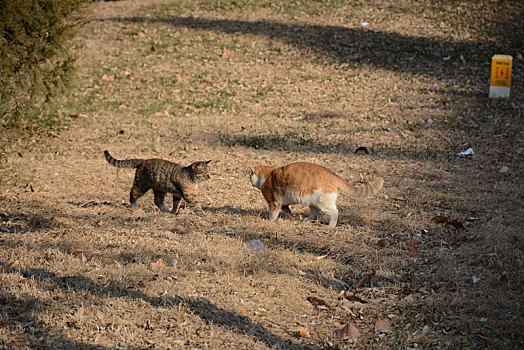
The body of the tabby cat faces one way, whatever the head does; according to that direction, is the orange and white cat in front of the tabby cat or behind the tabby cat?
in front

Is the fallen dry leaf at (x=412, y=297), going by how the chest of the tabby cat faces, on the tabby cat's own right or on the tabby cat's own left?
on the tabby cat's own right

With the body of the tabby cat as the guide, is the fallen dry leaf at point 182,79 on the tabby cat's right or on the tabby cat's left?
on the tabby cat's left

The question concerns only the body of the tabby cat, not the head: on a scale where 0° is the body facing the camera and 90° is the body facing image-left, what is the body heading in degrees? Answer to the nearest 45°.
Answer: approximately 270°

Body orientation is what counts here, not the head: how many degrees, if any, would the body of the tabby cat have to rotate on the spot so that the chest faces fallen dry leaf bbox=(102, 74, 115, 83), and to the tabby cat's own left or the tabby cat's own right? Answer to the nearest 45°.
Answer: approximately 90° to the tabby cat's own left

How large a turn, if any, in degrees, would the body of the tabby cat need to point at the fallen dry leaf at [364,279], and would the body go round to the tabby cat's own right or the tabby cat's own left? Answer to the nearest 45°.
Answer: approximately 45° to the tabby cat's own right

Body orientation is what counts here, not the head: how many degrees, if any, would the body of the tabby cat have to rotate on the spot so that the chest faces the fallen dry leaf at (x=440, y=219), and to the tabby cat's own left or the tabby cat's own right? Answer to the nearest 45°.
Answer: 0° — it already faces it

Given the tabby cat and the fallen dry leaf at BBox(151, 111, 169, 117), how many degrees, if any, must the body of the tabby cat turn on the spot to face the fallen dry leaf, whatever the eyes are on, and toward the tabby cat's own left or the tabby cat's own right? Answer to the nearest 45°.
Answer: approximately 90° to the tabby cat's own left

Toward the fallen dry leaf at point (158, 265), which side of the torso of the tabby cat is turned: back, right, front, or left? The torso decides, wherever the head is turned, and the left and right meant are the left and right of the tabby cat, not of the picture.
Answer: right
